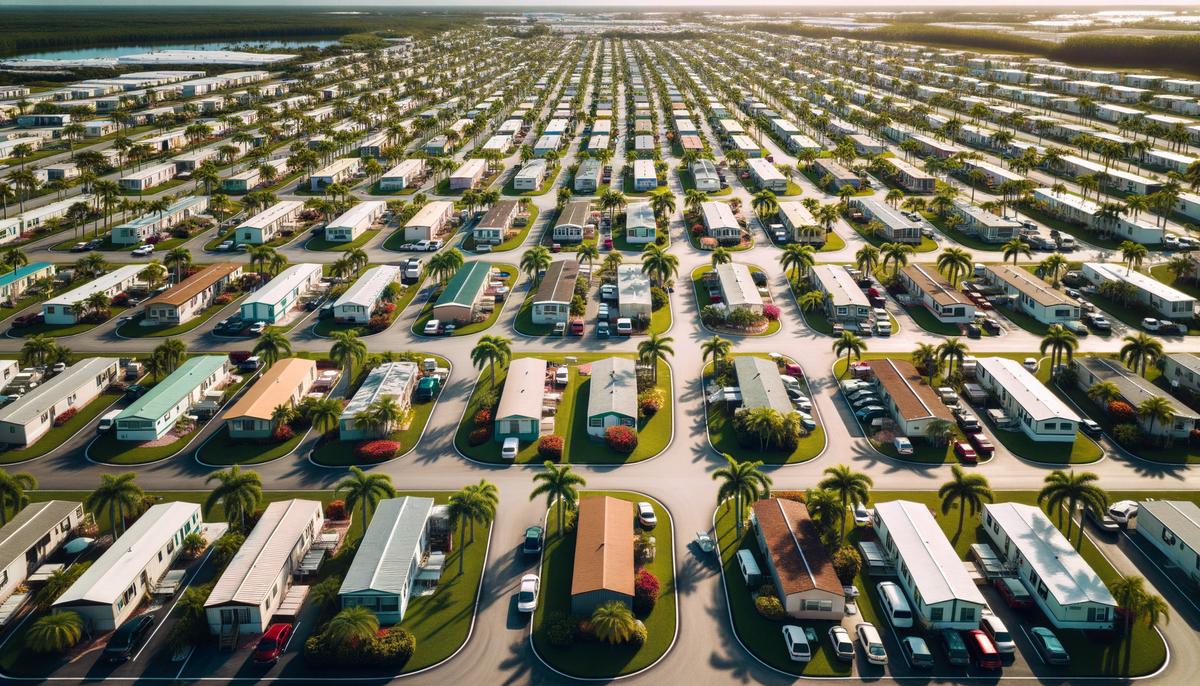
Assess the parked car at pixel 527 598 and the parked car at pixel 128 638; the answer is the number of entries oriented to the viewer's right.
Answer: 0

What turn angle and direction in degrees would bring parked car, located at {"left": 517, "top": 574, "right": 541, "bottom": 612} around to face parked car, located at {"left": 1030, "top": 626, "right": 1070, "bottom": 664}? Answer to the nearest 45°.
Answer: approximately 90° to its right

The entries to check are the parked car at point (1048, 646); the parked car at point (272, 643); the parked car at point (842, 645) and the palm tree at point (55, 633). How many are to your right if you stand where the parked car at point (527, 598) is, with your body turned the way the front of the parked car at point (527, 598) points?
2

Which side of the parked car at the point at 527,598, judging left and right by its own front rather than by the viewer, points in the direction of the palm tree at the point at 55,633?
left

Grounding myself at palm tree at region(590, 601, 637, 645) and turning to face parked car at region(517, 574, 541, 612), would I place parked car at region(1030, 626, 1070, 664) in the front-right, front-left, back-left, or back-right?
back-right
